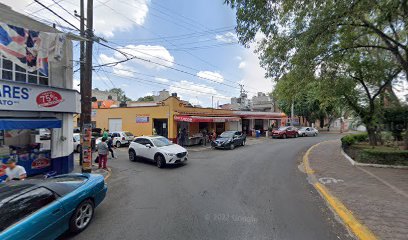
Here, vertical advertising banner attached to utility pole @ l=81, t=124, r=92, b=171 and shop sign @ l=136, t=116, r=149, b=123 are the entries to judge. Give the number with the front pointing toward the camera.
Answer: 2

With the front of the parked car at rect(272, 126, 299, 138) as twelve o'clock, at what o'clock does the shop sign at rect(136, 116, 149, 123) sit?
The shop sign is roughly at 12 o'clock from the parked car.

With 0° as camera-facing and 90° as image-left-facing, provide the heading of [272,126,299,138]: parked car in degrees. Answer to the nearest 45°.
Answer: approximately 45°

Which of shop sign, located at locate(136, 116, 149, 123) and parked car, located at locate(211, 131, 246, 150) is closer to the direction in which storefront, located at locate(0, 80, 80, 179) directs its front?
the parked car

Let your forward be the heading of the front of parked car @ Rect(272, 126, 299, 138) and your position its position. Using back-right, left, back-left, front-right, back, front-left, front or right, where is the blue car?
front-left
